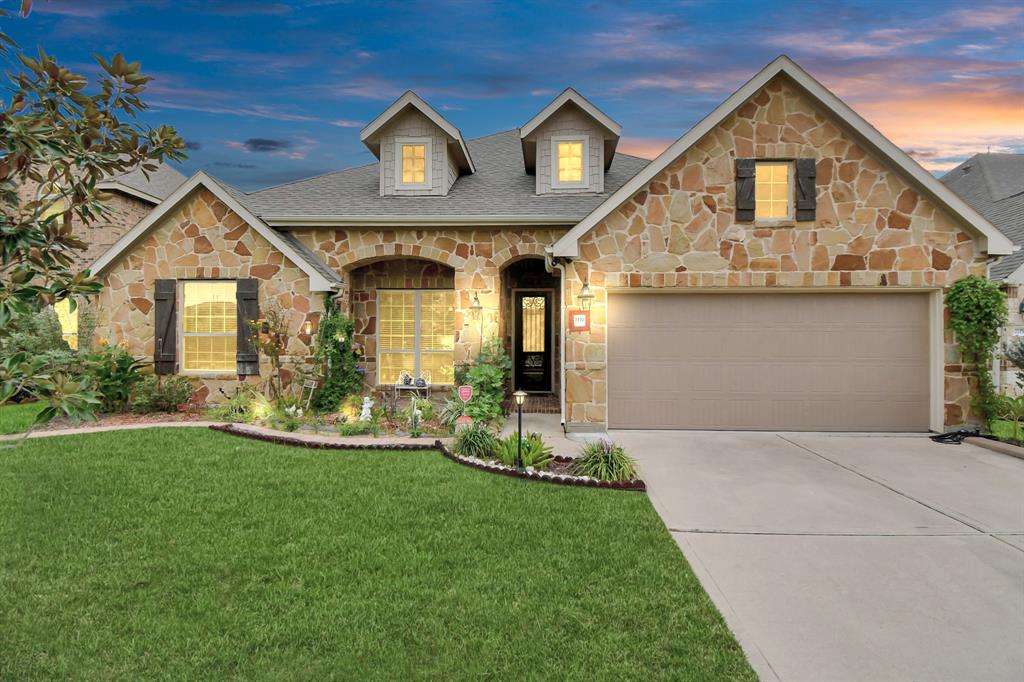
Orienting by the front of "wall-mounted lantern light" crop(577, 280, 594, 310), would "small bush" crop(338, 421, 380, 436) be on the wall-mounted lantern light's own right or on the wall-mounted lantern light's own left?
on the wall-mounted lantern light's own right

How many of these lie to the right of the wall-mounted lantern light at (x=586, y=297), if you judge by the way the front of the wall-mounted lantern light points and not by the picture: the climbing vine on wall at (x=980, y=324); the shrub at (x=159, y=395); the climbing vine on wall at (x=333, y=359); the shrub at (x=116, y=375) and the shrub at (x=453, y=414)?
4

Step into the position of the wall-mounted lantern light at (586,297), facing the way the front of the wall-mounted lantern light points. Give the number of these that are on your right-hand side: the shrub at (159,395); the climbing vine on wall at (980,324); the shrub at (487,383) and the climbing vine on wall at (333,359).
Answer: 3

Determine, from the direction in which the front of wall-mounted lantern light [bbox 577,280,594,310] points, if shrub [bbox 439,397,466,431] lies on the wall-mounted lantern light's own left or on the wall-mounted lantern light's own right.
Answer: on the wall-mounted lantern light's own right

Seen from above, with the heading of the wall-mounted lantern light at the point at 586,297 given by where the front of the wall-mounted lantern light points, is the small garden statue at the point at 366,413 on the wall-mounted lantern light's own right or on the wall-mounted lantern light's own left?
on the wall-mounted lantern light's own right

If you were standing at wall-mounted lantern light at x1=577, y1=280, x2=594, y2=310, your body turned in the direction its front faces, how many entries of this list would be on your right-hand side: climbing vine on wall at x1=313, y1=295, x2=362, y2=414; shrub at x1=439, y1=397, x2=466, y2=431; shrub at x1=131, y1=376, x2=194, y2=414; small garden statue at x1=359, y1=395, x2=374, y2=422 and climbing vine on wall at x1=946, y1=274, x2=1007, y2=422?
4

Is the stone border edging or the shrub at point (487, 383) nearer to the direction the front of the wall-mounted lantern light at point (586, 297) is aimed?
the stone border edging

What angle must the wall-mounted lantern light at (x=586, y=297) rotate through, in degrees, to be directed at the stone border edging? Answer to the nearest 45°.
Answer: approximately 45° to its right

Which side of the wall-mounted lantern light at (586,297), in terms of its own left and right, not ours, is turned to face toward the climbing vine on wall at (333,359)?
right

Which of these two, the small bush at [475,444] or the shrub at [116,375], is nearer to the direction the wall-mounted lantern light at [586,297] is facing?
the small bush

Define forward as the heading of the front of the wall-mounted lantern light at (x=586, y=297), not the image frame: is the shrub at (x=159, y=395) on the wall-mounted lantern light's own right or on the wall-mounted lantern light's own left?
on the wall-mounted lantern light's own right

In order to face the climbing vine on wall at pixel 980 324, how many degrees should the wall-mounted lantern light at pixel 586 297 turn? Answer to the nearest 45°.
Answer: approximately 90° to its left

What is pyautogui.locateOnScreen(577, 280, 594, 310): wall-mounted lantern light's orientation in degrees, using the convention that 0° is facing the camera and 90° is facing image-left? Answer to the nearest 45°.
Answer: approximately 0°

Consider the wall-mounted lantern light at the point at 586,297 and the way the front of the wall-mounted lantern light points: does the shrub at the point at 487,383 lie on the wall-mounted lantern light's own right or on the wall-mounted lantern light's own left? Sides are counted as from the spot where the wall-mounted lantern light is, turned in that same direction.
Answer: on the wall-mounted lantern light's own right
